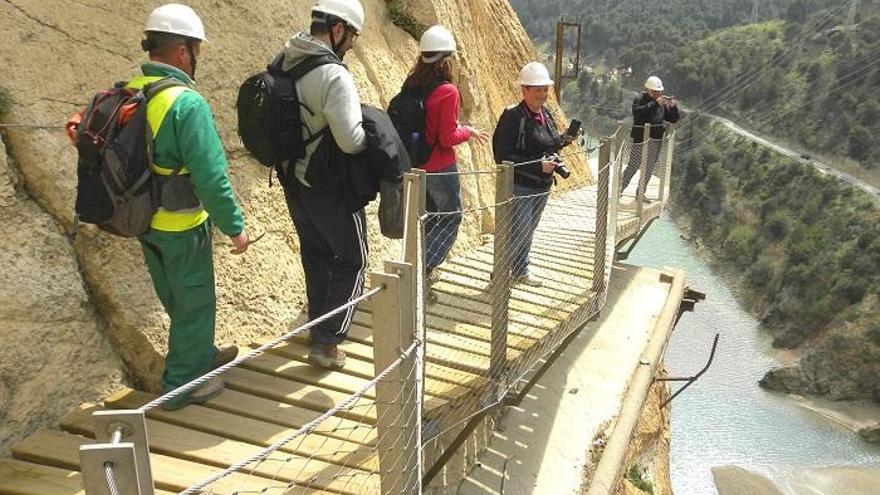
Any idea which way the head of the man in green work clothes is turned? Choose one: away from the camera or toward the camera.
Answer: away from the camera

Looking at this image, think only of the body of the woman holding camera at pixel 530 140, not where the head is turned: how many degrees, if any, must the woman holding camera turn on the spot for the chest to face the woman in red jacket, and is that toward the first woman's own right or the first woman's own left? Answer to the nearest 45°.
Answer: approximately 90° to the first woman's own right

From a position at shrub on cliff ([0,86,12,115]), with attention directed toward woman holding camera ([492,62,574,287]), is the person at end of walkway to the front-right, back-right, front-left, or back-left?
front-left

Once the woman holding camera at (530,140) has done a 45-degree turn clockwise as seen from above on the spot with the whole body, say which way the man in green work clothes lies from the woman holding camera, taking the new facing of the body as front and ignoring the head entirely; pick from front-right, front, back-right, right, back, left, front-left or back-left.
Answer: front-right

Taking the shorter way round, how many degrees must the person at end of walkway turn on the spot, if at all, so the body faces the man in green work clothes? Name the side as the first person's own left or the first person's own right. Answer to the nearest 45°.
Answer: approximately 45° to the first person's own right

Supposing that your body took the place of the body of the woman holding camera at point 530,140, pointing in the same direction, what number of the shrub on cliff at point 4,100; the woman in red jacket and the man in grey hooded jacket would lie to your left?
0

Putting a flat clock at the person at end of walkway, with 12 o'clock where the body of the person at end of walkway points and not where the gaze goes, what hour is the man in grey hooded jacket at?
The man in grey hooded jacket is roughly at 2 o'clock from the person at end of walkway.

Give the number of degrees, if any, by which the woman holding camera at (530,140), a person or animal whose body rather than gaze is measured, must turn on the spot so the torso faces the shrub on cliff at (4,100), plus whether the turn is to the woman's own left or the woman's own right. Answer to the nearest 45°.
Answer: approximately 90° to the woman's own right

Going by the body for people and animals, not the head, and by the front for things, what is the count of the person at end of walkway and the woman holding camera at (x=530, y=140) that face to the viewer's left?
0

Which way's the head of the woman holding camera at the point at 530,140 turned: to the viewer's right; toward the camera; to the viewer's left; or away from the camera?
toward the camera

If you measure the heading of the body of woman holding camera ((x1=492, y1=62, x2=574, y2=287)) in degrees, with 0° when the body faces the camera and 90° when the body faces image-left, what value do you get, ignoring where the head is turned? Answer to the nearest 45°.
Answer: approximately 315°

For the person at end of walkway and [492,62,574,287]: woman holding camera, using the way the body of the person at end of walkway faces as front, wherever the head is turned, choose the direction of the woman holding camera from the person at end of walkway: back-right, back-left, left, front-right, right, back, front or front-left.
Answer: front-right

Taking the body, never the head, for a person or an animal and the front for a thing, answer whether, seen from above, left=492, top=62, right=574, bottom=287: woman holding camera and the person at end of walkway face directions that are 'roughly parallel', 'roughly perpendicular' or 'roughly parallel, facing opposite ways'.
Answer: roughly parallel
